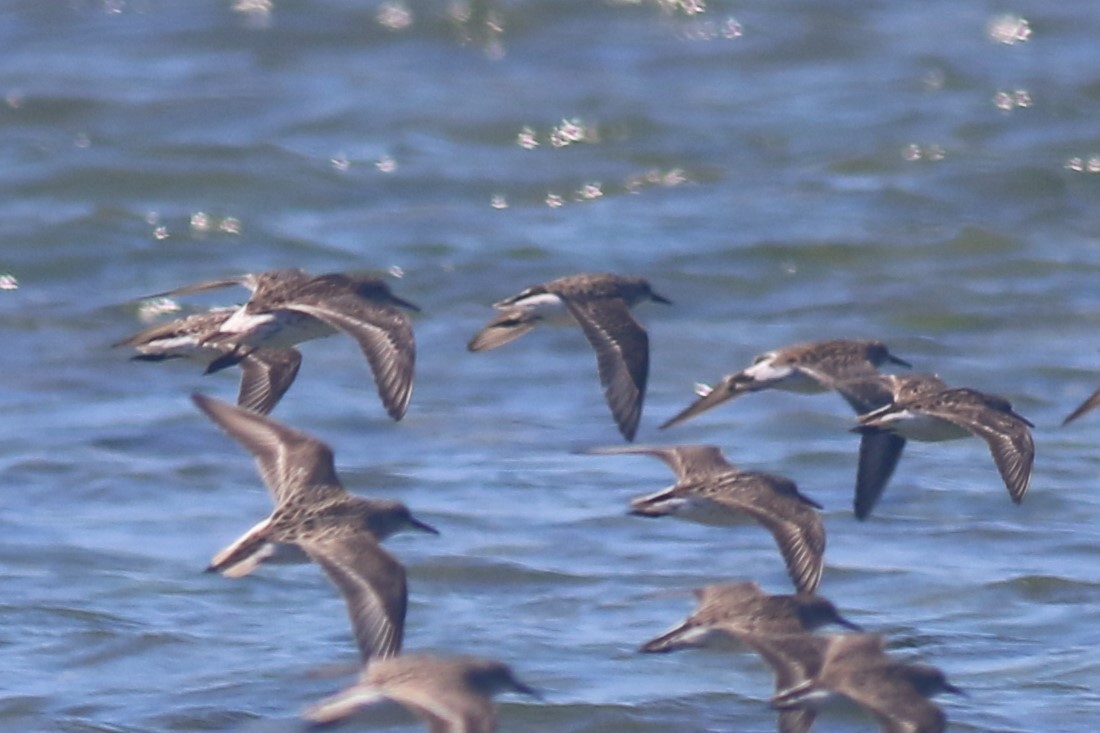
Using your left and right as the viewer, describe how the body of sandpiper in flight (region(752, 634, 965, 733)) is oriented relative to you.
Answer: facing to the right of the viewer

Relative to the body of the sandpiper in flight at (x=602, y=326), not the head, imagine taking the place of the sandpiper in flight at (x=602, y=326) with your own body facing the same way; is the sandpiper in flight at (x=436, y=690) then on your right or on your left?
on your right

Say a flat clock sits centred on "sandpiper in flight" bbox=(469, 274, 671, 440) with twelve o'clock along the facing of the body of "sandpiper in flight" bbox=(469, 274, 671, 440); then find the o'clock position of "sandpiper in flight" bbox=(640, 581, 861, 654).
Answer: "sandpiper in flight" bbox=(640, 581, 861, 654) is roughly at 2 o'clock from "sandpiper in flight" bbox=(469, 274, 671, 440).

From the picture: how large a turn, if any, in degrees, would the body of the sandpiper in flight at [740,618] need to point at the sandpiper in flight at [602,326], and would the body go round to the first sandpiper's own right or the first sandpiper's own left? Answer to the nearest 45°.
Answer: approximately 135° to the first sandpiper's own left

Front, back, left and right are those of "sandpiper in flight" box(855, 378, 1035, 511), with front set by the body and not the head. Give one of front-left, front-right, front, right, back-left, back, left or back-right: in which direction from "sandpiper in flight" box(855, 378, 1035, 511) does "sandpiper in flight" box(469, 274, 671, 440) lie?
back

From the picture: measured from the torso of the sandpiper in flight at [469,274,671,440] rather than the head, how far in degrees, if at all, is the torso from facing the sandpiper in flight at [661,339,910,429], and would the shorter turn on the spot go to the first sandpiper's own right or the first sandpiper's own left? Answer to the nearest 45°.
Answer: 0° — it already faces it

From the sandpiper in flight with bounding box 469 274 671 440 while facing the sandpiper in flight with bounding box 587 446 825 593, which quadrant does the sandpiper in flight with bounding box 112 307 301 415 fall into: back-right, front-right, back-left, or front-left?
back-right

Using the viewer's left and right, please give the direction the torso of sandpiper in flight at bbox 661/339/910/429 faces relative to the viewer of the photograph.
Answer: facing to the right of the viewer

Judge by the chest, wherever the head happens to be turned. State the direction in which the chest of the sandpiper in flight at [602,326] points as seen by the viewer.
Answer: to the viewer's right

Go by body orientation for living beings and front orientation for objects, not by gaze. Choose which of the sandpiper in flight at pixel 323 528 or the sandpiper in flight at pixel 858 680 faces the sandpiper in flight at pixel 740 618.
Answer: the sandpiper in flight at pixel 323 528

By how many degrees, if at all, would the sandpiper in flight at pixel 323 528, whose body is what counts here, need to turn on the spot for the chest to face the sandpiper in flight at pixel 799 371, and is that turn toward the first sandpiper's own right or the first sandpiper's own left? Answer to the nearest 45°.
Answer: approximately 45° to the first sandpiper's own left

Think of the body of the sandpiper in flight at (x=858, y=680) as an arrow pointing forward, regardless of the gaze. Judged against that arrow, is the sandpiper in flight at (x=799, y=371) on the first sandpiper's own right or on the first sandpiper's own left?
on the first sandpiper's own left

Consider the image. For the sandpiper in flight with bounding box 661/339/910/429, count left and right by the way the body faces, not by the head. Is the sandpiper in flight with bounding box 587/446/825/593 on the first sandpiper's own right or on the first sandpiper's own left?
on the first sandpiper's own right

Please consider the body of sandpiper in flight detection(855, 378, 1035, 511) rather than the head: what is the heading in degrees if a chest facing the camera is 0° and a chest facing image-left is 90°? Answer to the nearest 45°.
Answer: approximately 270°

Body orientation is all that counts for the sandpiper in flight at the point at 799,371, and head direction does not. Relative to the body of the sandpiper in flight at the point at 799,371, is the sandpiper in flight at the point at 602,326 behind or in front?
behind
